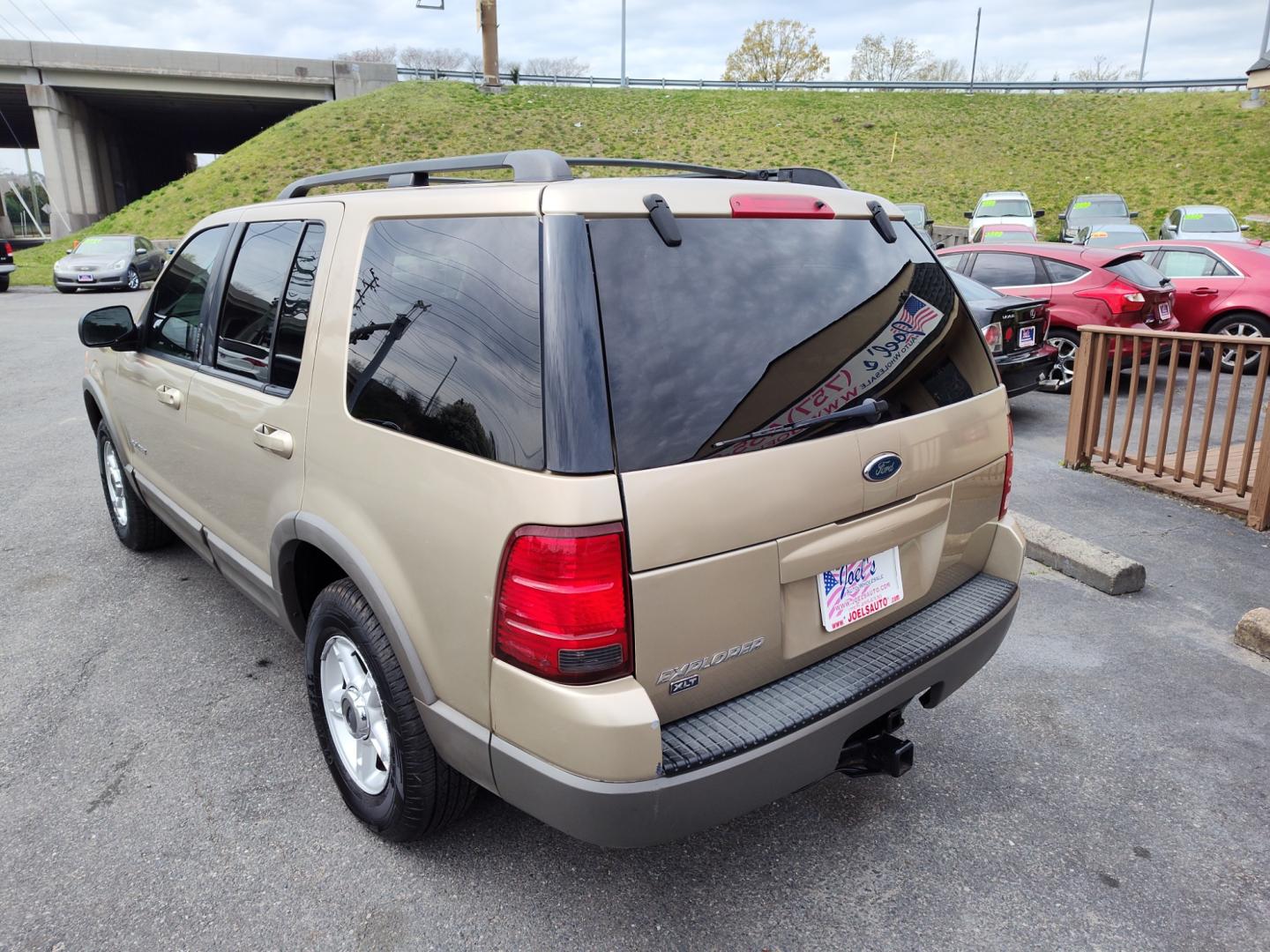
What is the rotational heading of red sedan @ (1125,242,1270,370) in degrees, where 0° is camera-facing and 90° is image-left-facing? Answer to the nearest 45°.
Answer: approximately 90°

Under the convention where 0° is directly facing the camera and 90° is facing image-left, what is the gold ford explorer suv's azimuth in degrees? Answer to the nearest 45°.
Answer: approximately 135°

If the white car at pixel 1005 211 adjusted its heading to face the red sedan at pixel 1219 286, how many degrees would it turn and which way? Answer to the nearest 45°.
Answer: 0° — it already faces it

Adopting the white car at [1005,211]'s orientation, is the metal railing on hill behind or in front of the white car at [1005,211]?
behind

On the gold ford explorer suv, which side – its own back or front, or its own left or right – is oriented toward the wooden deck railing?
right

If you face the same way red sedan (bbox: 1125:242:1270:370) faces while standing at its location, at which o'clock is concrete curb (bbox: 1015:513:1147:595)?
The concrete curb is roughly at 9 o'clock from the red sedan.

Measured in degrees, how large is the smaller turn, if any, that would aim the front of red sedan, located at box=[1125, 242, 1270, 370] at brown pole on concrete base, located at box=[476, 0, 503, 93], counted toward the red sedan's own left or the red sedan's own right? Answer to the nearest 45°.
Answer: approximately 45° to the red sedan's own right

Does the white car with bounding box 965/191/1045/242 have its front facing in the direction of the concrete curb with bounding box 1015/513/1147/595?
yes

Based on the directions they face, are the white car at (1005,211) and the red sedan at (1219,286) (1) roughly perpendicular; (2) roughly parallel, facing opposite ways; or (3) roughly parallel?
roughly perpendicular

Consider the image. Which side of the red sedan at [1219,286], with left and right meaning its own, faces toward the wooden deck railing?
left
